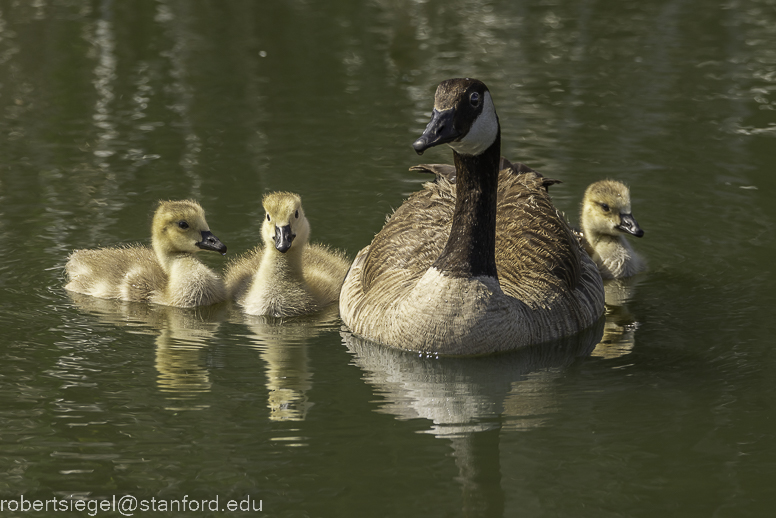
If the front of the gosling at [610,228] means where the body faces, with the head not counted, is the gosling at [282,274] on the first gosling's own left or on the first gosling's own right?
on the first gosling's own right

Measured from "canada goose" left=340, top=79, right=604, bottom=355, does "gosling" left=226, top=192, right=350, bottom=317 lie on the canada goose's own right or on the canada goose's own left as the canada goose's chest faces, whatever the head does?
on the canada goose's own right

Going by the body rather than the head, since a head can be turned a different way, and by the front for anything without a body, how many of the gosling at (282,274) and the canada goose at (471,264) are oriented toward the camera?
2

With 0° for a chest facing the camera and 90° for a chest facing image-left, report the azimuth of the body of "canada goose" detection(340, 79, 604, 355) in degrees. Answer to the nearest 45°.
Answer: approximately 0°

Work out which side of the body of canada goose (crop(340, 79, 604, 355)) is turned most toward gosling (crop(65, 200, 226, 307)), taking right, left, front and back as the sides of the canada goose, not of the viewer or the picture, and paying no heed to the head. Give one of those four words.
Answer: right

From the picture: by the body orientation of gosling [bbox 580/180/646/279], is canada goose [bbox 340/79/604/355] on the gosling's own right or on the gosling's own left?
on the gosling's own right

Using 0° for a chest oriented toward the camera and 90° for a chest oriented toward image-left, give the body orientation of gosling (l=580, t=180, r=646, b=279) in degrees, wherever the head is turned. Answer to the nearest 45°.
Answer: approximately 315°

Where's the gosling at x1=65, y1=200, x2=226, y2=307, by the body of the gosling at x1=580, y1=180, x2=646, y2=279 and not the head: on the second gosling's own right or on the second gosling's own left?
on the second gosling's own right

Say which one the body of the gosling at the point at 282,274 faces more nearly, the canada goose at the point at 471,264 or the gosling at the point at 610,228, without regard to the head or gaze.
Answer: the canada goose

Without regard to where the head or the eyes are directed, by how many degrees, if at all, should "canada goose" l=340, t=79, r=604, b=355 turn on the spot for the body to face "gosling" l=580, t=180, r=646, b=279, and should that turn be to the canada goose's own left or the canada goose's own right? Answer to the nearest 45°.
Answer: approximately 135° to the canada goose's own left

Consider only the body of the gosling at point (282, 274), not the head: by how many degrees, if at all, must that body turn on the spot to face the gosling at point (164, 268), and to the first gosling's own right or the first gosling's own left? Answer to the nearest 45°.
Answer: approximately 90° to the first gosling's own right
